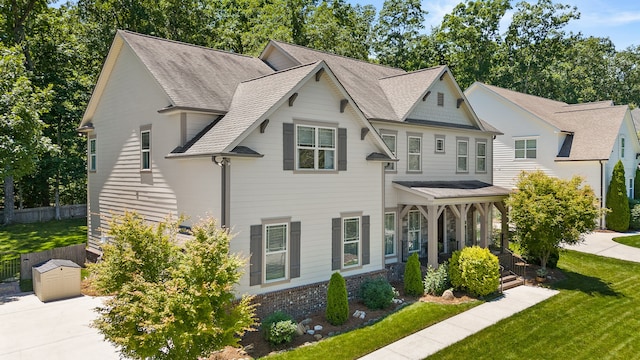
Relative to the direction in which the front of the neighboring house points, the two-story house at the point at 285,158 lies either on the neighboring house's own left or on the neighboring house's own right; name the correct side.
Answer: on the neighboring house's own right

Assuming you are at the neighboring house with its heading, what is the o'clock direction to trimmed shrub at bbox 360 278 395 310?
The trimmed shrub is roughly at 2 o'clock from the neighboring house.

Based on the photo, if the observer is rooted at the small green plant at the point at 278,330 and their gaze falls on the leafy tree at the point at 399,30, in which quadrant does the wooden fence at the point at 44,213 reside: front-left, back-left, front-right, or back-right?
front-left

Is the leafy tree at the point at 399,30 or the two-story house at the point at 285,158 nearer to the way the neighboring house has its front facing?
the two-story house

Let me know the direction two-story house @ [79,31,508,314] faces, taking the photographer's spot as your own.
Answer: facing the viewer and to the right of the viewer

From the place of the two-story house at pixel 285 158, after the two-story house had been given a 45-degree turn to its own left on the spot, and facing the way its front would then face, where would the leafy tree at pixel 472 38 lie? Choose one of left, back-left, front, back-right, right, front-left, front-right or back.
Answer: front-left

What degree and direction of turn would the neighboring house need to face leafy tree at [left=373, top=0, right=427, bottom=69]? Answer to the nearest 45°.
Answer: approximately 180°

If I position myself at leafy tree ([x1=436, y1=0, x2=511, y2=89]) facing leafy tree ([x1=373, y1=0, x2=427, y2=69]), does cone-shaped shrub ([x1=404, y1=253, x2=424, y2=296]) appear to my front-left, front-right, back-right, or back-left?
front-left

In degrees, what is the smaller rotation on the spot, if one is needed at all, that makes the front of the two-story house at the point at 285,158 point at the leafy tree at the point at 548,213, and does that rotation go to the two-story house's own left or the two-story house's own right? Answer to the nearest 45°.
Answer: approximately 45° to the two-story house's own left

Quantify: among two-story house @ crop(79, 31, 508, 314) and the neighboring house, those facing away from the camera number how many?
0

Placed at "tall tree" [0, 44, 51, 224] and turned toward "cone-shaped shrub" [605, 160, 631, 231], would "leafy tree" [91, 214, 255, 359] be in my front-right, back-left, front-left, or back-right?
front-right

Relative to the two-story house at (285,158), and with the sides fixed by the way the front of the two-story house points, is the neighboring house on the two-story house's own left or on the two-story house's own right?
on the two-story house's own left

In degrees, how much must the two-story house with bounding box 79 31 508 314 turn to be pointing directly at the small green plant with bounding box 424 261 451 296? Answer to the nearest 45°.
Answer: approximately 45° to its left

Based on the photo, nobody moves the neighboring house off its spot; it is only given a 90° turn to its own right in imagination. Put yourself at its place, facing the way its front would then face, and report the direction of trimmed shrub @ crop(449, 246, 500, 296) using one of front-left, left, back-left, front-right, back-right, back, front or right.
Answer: front-left

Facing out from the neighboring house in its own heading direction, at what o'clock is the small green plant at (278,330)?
The small green plant is roughly at 2 o'clock from the neighboring house.

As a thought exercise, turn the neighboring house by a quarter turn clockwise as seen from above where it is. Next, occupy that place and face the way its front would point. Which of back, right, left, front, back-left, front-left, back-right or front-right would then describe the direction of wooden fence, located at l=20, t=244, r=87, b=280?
front

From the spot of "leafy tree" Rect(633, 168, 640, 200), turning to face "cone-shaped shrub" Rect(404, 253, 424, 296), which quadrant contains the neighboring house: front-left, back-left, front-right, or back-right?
front-right

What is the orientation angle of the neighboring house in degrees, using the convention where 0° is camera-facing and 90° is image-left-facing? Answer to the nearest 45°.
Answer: approximately 315°
